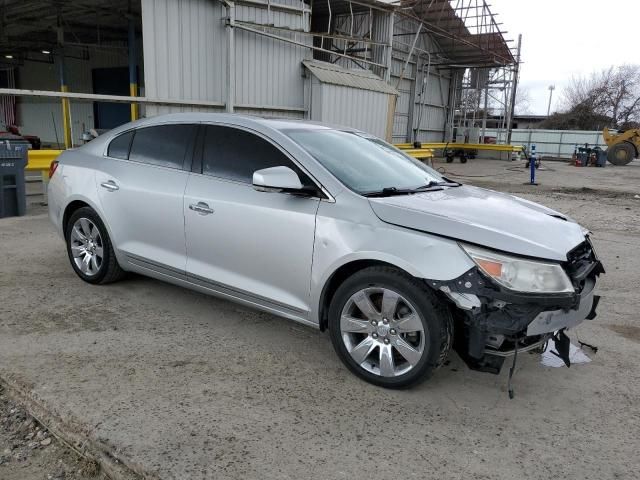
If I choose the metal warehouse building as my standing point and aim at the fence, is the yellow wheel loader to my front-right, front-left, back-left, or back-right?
front-right

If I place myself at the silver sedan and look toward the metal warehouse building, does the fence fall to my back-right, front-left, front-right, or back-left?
front-right

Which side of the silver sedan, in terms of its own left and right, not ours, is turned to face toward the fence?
left

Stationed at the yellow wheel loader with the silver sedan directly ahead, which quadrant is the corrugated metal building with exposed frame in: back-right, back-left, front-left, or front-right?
front-right

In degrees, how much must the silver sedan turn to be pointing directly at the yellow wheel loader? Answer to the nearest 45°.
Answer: approximately 90° to its left

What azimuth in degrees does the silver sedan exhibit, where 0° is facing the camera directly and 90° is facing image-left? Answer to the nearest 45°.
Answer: approximately 315°

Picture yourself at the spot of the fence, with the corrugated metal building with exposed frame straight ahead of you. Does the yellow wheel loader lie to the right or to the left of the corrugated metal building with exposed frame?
left

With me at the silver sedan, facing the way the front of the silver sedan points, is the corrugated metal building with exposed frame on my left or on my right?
on my left

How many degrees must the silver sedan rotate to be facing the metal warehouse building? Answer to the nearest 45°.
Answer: approximately 135° to its left
